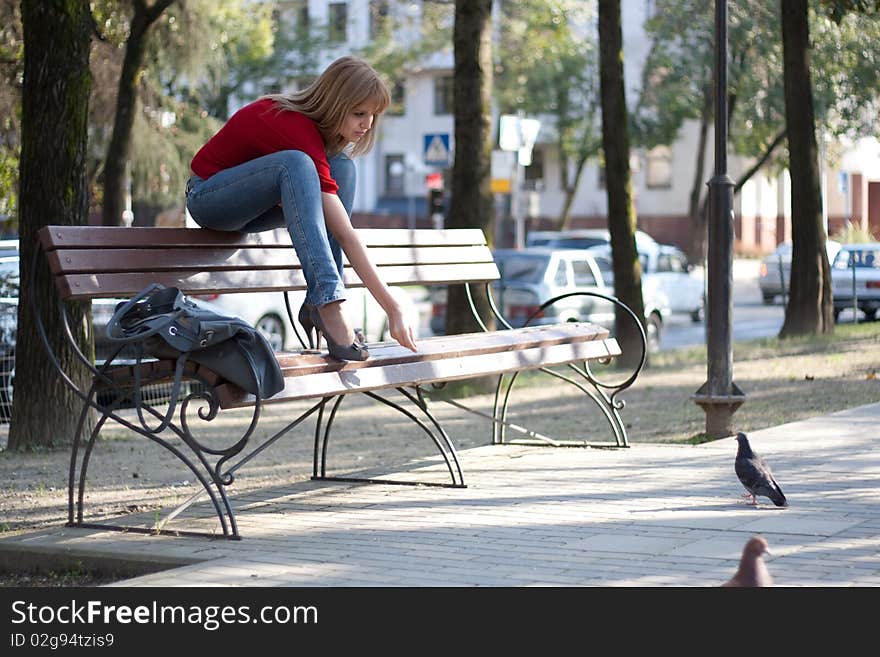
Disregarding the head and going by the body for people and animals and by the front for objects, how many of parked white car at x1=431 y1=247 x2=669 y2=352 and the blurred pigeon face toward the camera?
0

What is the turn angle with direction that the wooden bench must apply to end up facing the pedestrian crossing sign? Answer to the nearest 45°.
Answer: approximately 135° to its left

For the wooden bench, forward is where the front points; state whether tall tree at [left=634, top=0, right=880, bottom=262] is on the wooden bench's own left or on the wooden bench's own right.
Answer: on the wooden bench's own left

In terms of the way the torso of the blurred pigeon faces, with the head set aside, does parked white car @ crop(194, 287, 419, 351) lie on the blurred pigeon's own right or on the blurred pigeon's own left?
on the blurred pigeon's own left

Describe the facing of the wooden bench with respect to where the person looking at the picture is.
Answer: facing the viewer and to the right of the viewer

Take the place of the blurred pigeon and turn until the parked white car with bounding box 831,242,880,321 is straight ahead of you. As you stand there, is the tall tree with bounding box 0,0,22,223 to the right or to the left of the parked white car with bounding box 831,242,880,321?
left
